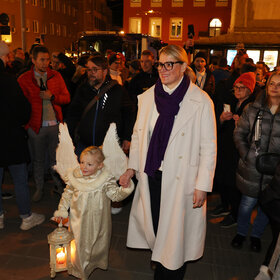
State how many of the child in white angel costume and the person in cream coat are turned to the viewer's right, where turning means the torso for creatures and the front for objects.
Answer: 0

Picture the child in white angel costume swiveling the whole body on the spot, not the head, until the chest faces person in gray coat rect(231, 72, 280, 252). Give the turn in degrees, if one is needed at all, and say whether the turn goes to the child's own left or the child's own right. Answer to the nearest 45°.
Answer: approximately 135° to the child's own left

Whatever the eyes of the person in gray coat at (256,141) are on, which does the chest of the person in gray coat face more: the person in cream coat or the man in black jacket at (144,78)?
the person in cream coat

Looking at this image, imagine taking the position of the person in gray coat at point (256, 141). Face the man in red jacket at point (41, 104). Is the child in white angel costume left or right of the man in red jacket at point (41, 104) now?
left

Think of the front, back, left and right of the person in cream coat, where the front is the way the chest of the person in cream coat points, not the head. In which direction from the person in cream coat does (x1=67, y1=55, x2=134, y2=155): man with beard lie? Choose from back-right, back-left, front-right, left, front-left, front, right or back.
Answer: right

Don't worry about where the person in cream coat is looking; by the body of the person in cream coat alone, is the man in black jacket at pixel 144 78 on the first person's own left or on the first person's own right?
on the first person's own right

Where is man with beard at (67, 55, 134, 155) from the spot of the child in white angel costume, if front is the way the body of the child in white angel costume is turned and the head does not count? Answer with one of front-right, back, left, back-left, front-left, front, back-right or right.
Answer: back-right

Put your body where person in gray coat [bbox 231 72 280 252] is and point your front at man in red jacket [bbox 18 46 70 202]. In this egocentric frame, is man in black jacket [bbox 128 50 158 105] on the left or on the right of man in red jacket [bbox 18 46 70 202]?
right

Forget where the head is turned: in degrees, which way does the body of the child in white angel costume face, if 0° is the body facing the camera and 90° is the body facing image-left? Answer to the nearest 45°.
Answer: approximately 45°

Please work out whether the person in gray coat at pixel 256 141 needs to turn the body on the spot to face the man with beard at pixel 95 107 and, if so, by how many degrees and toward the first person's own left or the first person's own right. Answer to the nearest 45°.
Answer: approximately 90° to the first person's own right

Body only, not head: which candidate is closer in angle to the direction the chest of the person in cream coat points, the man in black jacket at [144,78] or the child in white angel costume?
the child in white angel costume
